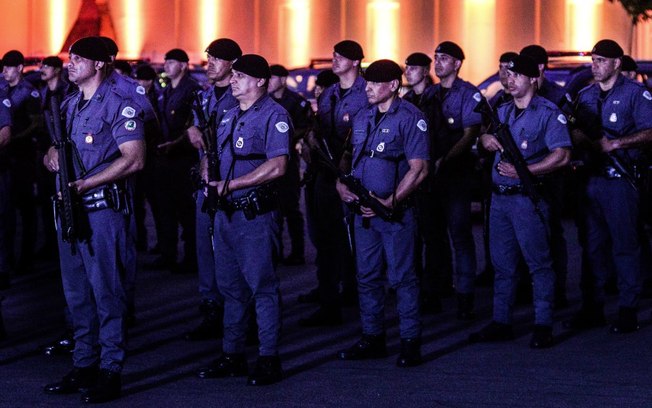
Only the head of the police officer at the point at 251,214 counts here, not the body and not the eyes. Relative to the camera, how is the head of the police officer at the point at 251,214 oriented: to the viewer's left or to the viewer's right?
to the viewer's left

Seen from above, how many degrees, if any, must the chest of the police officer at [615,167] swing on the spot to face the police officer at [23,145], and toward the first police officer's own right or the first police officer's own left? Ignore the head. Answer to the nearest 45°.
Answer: approximately 45° to the first police officer's own right

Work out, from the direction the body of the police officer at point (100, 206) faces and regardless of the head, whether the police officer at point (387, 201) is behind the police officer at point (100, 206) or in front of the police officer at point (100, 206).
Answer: behind

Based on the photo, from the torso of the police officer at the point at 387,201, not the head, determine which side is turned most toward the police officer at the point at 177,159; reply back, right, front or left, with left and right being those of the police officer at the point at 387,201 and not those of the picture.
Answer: right

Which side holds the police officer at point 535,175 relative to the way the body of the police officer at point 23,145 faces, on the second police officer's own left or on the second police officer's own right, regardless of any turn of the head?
on the second police officer's own left

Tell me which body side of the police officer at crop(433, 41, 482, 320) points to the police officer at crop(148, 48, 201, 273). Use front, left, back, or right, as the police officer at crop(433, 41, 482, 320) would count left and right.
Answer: right

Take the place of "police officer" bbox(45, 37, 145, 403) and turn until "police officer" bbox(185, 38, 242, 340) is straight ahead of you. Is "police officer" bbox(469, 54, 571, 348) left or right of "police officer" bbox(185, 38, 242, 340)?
right

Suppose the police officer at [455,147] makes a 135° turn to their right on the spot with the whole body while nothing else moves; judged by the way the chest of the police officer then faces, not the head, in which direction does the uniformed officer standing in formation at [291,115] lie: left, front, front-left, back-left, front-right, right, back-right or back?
front-left

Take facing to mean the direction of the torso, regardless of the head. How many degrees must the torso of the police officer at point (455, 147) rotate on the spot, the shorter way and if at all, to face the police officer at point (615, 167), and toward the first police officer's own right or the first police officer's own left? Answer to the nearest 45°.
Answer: approximately 90° to the first police officer's own left
